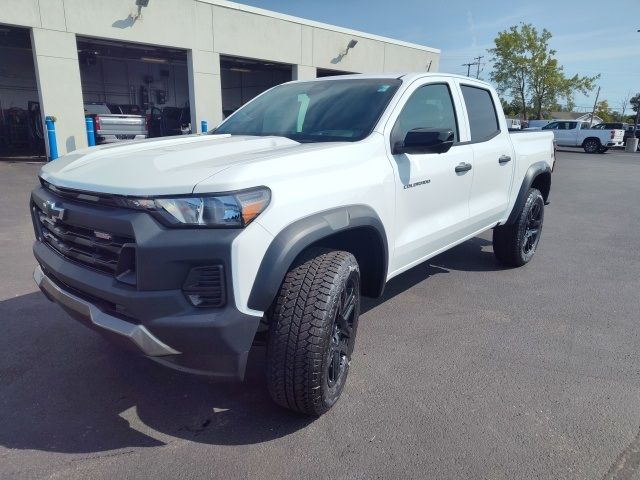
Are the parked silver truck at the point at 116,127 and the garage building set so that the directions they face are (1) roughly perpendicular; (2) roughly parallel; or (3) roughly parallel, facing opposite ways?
roughly parallel, facing opposite ways

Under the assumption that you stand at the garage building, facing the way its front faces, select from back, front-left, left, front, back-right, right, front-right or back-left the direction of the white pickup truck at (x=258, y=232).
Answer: front-right

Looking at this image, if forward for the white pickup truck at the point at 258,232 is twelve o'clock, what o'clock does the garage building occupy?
The garage building is roughly at 4 o'clock from the white pickup truck.

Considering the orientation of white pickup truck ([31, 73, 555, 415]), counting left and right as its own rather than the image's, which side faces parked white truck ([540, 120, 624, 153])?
back

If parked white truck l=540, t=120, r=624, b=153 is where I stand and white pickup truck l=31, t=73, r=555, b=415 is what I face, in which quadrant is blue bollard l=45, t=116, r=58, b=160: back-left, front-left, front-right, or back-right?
front-right

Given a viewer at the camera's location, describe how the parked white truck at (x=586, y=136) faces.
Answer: facing away from the viewer and to the left of the viewer

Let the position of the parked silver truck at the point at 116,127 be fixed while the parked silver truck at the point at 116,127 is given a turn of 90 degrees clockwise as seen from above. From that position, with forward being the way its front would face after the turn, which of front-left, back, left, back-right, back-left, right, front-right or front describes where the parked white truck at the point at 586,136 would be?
front-right

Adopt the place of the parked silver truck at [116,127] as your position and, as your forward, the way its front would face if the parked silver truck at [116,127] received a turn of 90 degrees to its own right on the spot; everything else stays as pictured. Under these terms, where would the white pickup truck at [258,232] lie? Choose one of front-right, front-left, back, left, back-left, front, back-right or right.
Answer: back-right

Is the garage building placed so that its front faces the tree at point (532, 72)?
no

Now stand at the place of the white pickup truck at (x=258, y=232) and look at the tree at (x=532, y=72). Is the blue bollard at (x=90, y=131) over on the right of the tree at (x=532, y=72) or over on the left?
left

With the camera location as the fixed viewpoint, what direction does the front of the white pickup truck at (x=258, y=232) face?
facing the viewer and to the left of the viewer

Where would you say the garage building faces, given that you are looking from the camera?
facing the viewer and to the right of the viewer

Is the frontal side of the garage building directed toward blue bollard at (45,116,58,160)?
no

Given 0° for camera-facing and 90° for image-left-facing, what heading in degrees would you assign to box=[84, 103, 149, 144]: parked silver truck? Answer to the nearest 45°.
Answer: approximately 135°

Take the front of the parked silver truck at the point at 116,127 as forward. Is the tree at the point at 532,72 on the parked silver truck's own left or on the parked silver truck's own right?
on the parked silver truck's own right

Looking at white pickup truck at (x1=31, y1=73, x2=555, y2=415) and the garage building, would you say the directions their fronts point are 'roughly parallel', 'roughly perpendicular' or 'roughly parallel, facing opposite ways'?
roughly perpendicular

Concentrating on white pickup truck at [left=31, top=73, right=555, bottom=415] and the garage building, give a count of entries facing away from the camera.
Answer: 0
